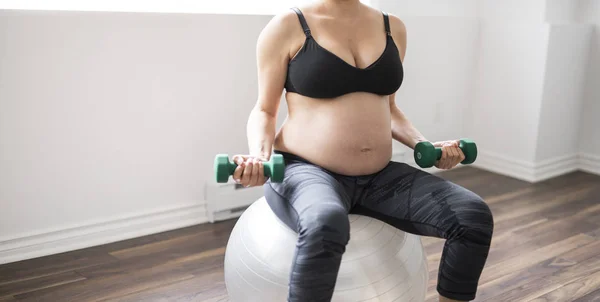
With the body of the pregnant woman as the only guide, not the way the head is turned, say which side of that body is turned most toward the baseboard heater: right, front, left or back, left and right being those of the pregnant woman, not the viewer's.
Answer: back

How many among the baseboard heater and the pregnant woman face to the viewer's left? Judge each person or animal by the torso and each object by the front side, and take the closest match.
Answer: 0

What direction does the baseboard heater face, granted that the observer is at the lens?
facing the viewer and to the right of the viewer

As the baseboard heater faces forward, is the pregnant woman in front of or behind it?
in front

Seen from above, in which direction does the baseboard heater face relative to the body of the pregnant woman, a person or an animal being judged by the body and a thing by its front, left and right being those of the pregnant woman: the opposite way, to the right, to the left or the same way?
the same way
